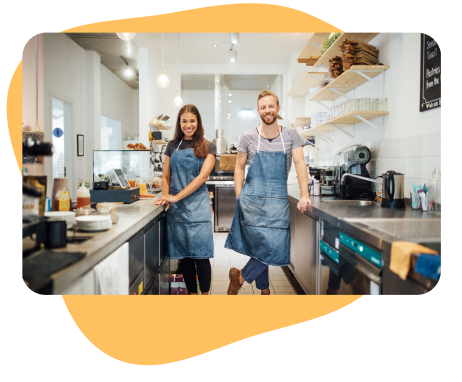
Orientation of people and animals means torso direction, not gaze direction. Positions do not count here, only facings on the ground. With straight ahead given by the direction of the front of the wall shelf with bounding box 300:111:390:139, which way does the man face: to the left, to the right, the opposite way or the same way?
to the left

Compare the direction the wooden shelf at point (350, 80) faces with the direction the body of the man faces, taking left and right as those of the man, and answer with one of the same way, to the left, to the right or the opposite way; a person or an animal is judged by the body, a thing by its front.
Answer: to the right

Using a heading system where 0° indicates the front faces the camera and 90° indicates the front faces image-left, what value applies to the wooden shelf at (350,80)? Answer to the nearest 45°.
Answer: approximately 90°

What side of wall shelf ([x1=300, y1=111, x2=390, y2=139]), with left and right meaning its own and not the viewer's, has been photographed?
left

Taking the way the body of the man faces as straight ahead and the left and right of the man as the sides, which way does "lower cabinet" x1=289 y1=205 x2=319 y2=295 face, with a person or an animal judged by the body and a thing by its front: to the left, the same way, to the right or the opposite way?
to the right

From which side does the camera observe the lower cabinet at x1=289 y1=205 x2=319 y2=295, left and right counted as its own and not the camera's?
left
